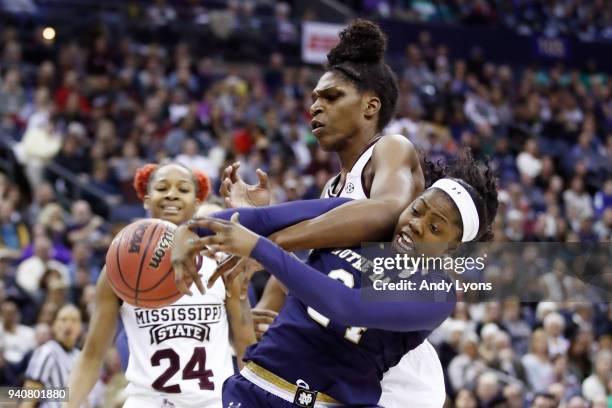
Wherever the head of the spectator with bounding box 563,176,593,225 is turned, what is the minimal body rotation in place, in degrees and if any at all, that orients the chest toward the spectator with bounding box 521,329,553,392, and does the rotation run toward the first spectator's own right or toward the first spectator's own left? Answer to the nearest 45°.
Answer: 0° — they already face them

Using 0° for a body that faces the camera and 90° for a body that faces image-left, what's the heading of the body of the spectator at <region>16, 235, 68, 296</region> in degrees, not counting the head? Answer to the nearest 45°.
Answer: approximately 315°

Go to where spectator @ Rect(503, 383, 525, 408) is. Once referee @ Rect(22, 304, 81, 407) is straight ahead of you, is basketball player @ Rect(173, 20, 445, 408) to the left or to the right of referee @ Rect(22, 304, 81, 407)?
left

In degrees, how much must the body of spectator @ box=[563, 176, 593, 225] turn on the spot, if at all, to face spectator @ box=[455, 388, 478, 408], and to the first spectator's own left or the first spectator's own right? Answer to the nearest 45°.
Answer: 0° — they already face them

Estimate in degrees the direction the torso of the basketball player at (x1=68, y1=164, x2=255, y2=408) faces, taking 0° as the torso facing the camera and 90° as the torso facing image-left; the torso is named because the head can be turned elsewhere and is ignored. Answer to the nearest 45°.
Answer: approximately 0°

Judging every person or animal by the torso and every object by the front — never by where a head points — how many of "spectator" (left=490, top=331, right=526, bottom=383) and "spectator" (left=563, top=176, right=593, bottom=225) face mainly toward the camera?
2

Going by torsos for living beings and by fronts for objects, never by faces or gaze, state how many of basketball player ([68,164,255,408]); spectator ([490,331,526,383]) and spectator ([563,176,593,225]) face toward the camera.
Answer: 3

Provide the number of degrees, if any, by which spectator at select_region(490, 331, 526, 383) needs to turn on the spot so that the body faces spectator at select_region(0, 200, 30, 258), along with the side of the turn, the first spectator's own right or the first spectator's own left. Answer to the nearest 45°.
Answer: approximately 90° to the first spectator's own right

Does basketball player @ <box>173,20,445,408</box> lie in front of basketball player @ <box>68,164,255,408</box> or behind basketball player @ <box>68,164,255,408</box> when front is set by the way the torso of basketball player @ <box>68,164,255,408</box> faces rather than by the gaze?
in front

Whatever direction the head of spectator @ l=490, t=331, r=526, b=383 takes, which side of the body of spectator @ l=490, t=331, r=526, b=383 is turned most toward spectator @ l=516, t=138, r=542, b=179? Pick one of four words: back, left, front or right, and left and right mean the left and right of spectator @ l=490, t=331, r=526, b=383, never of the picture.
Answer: back

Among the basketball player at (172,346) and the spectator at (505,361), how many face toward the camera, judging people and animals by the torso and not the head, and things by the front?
2
